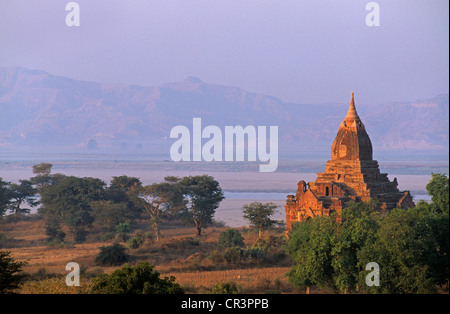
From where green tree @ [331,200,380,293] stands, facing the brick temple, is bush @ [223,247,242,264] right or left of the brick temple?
left

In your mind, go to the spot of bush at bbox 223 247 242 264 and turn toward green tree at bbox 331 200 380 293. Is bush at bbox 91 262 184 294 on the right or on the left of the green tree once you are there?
right

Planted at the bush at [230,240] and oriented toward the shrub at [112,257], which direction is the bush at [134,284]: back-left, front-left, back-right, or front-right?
front-left

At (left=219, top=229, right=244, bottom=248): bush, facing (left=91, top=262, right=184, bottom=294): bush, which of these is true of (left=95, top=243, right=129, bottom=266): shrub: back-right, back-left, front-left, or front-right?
front-right
